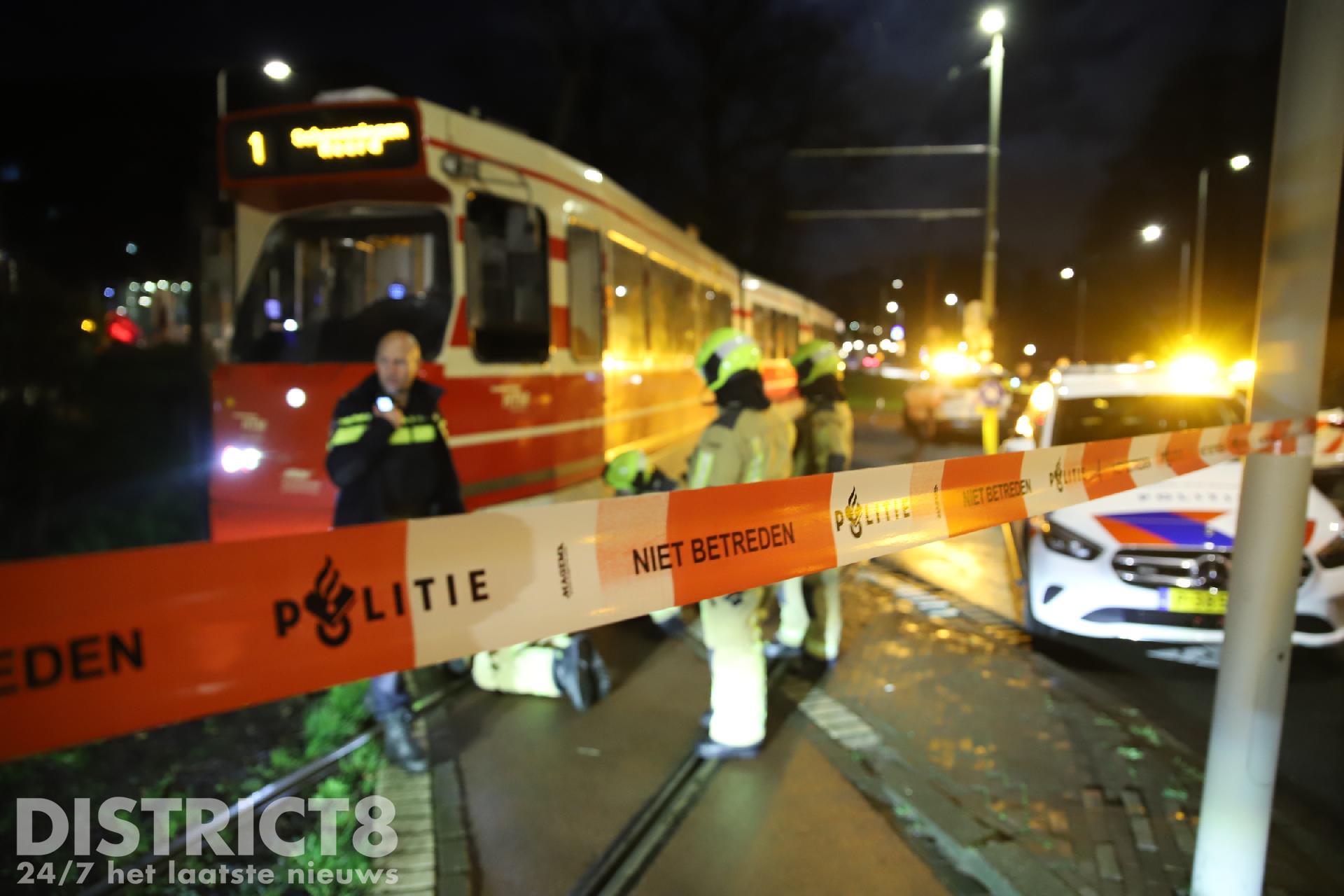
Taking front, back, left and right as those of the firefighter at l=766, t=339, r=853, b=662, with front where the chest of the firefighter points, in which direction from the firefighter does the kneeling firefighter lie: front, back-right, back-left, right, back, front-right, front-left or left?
front-left

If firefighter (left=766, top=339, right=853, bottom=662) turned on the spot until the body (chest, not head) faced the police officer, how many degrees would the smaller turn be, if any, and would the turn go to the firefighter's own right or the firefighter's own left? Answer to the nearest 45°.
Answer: approximately 45° to the firefighter's own left

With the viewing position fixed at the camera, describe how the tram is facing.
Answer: facing the viewer and to the left of the viewer

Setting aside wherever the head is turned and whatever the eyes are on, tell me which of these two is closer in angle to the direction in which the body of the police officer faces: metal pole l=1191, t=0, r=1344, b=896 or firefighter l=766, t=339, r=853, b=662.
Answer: the metal pole

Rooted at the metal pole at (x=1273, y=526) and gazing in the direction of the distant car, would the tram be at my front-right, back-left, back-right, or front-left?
front-left

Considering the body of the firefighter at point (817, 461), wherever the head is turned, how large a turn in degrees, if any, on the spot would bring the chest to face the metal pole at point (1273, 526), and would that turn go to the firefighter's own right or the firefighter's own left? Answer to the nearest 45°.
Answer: approximately 135° to the firefighter's own left

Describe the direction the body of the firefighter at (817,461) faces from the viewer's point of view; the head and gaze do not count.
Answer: to the viewer's left

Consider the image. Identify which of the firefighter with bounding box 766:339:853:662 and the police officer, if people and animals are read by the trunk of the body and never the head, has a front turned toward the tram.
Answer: the firefighter

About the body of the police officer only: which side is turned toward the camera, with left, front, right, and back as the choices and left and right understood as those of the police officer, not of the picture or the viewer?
front

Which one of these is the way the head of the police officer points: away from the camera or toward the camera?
toward the camera

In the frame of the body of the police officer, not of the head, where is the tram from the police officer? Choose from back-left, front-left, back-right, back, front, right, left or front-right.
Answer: back
